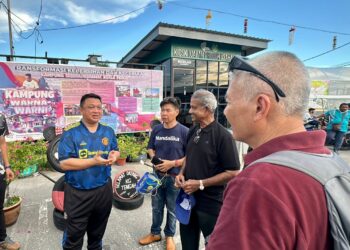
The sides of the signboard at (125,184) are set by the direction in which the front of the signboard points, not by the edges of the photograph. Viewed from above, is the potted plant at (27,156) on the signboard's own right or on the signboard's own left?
on the signboard's own right

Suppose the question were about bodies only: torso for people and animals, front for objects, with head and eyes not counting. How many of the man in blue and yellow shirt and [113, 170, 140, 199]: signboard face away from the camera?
0

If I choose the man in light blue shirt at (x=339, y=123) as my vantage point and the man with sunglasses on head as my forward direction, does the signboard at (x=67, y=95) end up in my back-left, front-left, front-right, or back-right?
front-right

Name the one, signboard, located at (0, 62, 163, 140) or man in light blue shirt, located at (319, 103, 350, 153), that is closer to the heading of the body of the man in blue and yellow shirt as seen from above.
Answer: the man in light blue shirt

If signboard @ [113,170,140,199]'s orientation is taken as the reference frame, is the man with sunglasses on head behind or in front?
in front

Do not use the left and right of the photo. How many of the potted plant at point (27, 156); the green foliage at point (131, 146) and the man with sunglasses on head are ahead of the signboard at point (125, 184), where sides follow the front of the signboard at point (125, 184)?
1

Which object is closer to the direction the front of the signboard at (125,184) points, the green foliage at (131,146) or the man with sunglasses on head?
the man with sunglasses on head

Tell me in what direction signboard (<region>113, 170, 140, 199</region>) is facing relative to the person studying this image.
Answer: facing the viewer

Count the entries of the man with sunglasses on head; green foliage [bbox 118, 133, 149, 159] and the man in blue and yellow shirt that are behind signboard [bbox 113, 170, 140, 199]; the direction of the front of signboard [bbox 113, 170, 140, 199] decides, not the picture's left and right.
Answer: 1

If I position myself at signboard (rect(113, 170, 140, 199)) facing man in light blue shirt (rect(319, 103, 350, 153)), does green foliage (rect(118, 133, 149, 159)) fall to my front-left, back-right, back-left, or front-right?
front-left

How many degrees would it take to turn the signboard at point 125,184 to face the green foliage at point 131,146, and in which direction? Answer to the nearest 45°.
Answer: approximately 180°

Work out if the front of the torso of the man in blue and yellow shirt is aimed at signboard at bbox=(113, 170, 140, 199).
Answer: no

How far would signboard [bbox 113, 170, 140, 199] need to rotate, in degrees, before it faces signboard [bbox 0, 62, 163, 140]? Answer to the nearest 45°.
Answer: approximately 135° to its right

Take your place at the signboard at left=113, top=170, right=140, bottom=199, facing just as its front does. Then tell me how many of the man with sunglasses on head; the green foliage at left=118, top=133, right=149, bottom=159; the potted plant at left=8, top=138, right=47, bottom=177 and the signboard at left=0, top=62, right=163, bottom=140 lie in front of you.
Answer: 1

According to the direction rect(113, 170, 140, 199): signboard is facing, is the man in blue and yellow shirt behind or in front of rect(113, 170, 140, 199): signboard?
in front

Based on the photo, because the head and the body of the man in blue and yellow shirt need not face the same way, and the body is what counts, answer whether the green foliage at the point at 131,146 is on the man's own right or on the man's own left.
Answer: on the man's own left

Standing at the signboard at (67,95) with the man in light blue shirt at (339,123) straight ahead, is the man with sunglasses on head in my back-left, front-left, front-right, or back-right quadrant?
front-right

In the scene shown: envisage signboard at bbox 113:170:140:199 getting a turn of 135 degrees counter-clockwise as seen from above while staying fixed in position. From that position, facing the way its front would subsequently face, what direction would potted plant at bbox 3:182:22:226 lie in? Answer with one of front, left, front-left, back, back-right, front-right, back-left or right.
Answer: back-left

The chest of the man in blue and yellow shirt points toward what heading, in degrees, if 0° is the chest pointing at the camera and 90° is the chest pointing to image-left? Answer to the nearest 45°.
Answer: approximately 315°

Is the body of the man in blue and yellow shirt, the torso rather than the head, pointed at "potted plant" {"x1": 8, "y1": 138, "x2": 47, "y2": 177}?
no
